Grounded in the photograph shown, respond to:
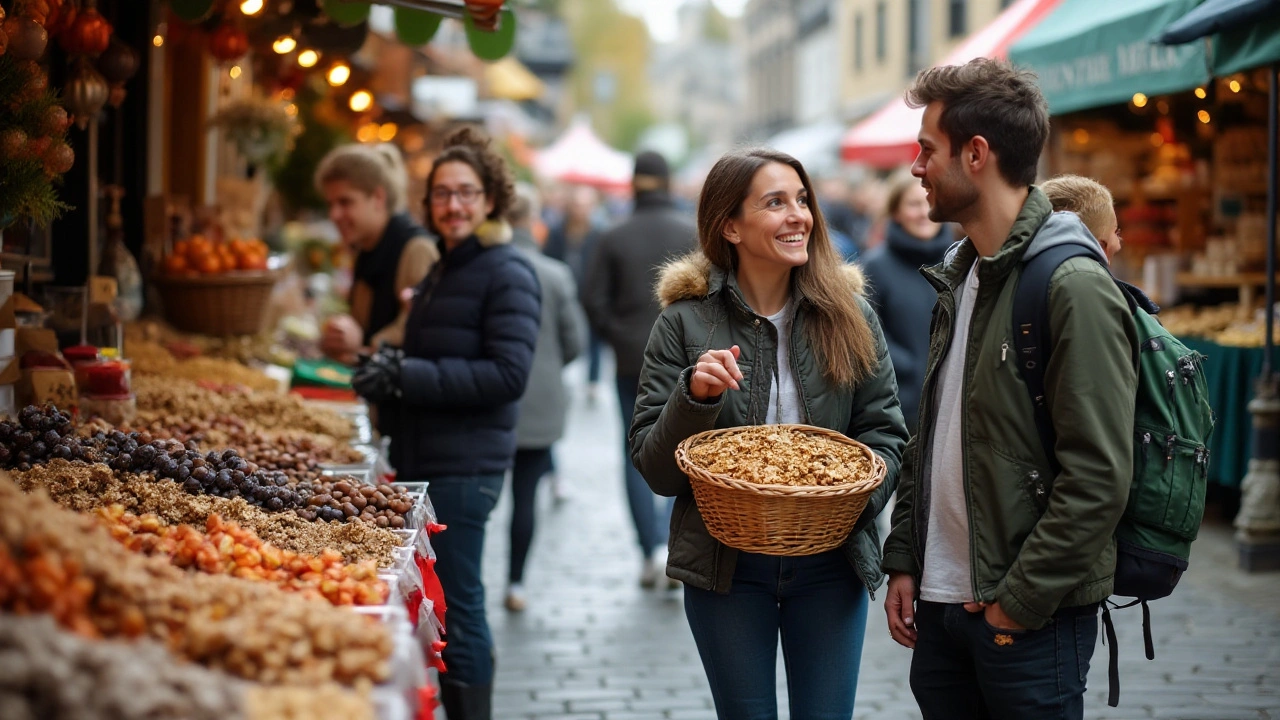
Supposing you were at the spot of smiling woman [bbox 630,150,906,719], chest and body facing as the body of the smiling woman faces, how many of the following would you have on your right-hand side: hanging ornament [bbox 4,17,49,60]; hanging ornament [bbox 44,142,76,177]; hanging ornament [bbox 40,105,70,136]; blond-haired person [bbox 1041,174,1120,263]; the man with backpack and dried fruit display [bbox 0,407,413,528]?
4

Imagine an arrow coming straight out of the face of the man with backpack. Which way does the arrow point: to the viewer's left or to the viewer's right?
to the viewer's left

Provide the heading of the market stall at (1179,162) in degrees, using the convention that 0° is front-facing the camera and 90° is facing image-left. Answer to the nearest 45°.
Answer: approximately 45°

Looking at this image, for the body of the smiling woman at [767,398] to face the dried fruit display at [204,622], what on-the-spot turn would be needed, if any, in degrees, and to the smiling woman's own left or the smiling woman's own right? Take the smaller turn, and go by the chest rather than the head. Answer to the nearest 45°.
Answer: approximately 45° to the smiling woman's own right

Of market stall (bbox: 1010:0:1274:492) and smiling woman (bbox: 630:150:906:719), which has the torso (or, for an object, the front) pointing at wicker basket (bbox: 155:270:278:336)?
the market stall

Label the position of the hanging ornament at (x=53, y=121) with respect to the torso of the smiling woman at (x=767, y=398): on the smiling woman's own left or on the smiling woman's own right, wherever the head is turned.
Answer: on the smiling woman's own right
